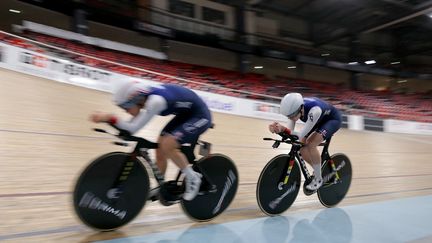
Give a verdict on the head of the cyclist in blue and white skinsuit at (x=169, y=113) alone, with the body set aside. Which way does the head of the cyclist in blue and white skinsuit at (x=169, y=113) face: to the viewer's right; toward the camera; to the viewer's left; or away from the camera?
to the viewer's left

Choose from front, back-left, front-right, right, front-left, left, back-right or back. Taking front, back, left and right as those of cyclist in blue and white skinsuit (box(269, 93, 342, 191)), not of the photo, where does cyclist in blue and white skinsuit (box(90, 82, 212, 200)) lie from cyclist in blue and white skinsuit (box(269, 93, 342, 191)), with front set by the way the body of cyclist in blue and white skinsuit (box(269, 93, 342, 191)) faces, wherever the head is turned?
front

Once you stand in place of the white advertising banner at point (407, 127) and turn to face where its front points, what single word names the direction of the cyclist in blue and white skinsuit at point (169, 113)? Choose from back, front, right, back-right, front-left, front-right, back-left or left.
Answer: front

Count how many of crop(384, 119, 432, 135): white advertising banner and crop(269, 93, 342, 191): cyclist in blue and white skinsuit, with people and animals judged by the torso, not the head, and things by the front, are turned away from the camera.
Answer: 0

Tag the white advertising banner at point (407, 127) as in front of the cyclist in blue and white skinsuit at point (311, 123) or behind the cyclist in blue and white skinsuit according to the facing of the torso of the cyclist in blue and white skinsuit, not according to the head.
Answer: behind

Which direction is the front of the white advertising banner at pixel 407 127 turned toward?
toward the camera

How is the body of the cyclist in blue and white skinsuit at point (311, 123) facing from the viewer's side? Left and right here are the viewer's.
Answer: facing the viewer and to the left of the viewer

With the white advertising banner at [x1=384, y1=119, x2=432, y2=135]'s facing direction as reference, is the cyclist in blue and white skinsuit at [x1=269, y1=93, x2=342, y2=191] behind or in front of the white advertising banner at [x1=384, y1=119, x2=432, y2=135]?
in front

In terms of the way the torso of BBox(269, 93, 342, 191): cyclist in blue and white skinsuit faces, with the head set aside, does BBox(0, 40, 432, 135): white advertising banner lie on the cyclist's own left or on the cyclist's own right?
on the cyclist's own right
